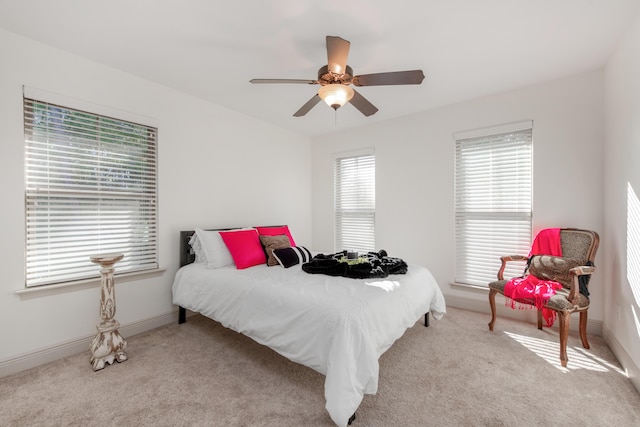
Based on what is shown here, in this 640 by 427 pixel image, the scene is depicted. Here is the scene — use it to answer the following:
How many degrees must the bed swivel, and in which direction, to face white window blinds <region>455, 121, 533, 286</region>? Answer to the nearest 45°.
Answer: approximately 90° to its left

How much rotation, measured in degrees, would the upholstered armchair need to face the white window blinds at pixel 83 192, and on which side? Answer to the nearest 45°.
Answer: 0° — it already faces it

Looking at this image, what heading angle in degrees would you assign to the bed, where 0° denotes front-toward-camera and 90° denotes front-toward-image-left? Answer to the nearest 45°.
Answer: approximately 315°

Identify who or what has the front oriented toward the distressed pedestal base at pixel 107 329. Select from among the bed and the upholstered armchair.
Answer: the upholstered armchair
